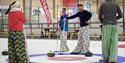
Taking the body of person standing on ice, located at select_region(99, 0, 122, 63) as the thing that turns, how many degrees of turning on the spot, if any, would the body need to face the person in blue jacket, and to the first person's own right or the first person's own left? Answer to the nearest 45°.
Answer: approximately 45° to the first person's own left

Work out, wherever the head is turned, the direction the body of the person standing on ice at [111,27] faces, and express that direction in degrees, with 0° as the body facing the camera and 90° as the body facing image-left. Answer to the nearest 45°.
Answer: approximately 180°

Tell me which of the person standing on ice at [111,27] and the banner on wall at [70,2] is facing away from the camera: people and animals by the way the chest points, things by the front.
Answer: the person standing on ice

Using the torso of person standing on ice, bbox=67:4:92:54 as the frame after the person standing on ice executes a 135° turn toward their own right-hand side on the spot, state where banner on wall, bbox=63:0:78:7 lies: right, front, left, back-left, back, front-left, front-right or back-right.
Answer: front

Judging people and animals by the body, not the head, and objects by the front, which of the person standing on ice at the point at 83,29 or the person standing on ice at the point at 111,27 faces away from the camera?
the person standing on ice at the point at 111,27

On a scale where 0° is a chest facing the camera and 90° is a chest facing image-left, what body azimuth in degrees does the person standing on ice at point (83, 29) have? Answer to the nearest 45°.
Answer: approximately 45°

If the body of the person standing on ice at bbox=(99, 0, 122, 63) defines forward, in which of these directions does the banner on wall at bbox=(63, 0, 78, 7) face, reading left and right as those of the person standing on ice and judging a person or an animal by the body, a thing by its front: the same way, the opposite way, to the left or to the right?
the opposite way

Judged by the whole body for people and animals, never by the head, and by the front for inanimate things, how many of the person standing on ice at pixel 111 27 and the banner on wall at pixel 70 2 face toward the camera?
1

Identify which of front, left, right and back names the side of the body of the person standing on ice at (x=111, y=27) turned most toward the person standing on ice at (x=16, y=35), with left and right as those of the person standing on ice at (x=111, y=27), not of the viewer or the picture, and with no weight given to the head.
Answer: left
